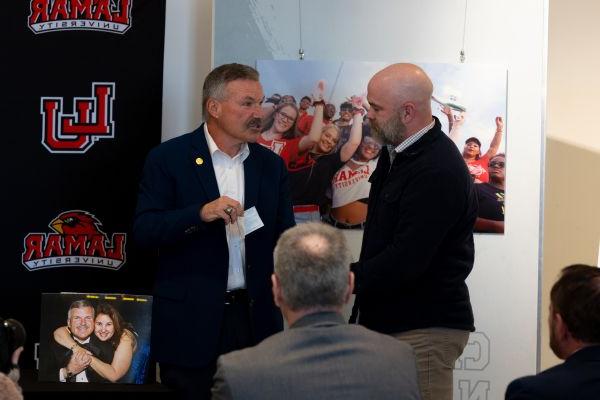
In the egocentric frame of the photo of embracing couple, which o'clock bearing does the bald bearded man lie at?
The bald bearded man is roughly at 10 o'clock from the photo of embracing couple.

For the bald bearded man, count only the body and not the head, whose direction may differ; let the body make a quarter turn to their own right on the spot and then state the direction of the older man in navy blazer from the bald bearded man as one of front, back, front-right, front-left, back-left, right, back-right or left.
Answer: left

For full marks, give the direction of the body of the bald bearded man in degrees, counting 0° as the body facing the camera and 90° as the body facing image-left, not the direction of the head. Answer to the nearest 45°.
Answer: approximately 90°

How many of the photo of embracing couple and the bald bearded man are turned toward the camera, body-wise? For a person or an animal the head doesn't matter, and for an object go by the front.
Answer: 1

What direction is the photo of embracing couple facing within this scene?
toward the camera

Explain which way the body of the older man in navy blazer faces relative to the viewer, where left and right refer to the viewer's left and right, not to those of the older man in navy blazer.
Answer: facing the viewer and to the right of the viewer

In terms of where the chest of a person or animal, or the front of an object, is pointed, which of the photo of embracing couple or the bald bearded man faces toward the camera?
the photo of embracing couple

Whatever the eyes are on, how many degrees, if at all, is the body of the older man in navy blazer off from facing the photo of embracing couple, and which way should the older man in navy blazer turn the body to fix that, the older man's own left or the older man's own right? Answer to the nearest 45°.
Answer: approximately 180°

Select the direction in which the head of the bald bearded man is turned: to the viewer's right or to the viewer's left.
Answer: to the viewer's left
